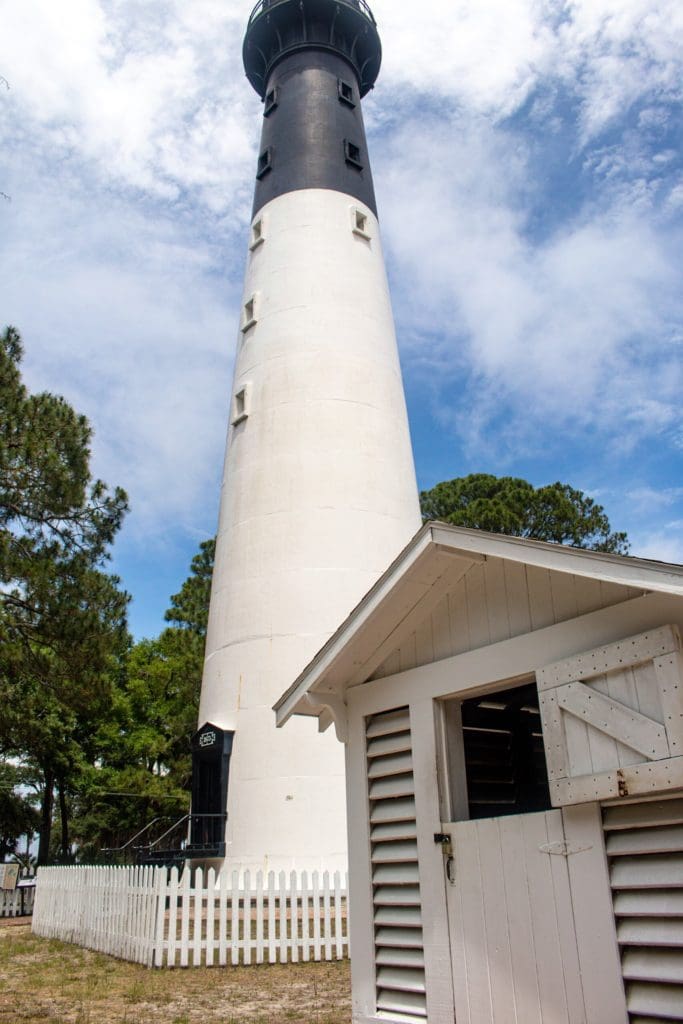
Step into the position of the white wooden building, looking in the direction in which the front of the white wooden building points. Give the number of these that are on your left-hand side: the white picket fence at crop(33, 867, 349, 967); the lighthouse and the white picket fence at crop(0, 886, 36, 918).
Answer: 0

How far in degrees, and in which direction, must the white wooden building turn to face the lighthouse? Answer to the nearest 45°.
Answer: approximately 135° to its right

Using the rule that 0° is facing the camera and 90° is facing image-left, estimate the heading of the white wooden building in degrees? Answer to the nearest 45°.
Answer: approximately 45°

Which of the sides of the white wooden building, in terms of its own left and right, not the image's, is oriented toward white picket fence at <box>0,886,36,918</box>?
right

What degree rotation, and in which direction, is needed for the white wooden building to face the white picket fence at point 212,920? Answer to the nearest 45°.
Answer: approximately 90° to its right

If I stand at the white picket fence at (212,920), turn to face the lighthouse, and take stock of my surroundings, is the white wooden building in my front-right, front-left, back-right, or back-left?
back-right

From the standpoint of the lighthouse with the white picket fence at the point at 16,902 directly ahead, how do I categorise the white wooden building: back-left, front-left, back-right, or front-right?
back-left
